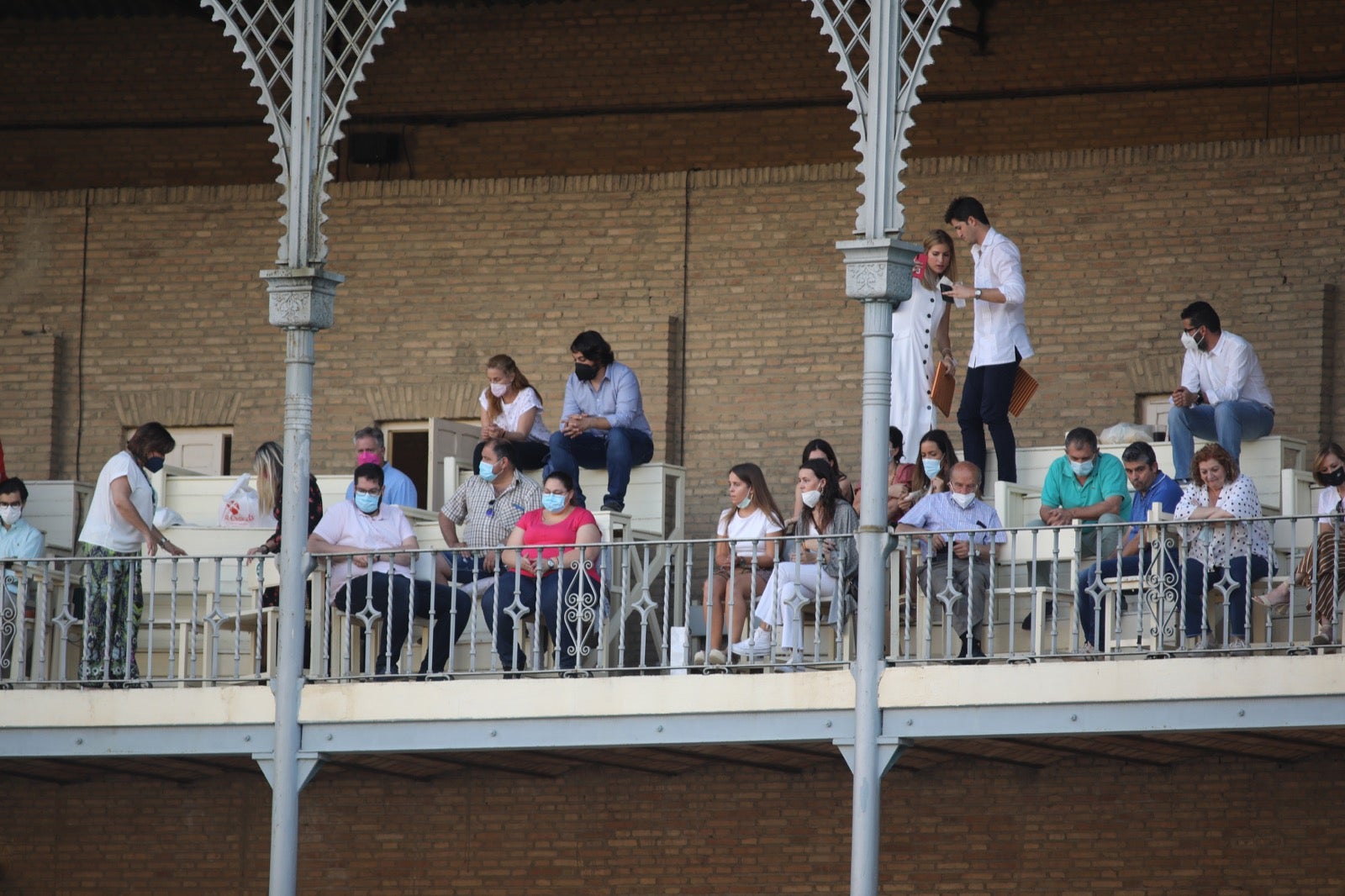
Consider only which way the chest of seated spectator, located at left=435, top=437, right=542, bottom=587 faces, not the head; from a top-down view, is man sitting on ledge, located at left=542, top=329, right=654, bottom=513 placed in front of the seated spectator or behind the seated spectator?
behind

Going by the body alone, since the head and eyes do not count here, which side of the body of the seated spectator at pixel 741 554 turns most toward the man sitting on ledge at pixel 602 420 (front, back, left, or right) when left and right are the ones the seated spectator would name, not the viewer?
right

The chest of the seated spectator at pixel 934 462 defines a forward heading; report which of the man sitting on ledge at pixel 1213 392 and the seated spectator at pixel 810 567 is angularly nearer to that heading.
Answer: the seated spectator

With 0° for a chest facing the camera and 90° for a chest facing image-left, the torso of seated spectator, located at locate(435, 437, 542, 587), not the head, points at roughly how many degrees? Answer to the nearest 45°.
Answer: approximately 45°

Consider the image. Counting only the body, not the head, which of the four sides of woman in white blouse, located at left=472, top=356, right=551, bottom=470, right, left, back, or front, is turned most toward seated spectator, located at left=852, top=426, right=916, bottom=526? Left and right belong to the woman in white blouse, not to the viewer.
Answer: left

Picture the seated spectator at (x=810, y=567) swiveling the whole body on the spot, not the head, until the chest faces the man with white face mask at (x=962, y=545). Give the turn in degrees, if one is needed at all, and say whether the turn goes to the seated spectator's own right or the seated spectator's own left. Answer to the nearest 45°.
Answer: approximately 135° to the seated spectator's own left

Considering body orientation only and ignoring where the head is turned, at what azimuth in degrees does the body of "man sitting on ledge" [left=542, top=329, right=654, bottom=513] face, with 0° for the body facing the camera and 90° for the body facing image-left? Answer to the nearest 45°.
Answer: approximately 45°
